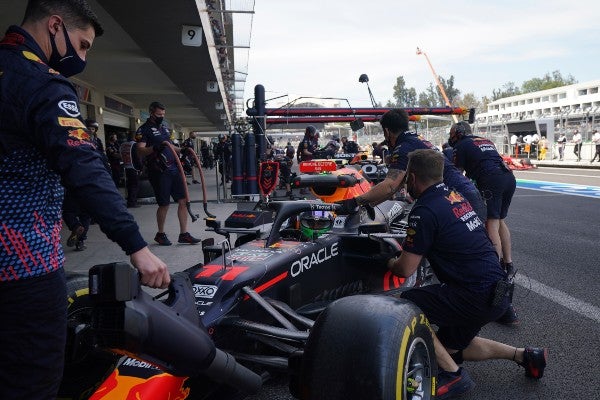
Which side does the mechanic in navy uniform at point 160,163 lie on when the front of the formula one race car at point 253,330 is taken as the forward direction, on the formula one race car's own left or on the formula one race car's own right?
on the formula one race car's own right

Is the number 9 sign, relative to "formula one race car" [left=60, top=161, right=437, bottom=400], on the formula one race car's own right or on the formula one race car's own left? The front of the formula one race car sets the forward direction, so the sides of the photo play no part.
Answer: on the formula one race car's own right

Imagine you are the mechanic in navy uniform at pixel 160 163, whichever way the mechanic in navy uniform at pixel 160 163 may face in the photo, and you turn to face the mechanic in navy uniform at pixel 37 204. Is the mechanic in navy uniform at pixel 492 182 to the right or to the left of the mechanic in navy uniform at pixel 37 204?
left

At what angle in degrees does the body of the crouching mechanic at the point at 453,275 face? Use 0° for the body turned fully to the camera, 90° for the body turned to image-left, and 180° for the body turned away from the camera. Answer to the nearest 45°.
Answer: approximately 135°

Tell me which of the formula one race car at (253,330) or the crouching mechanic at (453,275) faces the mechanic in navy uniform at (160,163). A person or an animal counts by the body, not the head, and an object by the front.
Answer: the crouching mechanic

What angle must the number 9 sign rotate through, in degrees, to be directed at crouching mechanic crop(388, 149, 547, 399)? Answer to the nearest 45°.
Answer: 0° — it already faces them

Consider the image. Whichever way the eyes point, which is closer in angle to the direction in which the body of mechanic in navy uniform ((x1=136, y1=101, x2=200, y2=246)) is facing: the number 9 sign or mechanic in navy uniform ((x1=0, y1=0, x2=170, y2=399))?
the mechanic in navy uniform

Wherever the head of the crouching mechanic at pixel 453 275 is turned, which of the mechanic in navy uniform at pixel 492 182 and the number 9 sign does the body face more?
the number 9 sign

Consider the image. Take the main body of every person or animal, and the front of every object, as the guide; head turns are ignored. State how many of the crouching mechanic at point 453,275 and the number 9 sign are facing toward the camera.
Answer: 1
